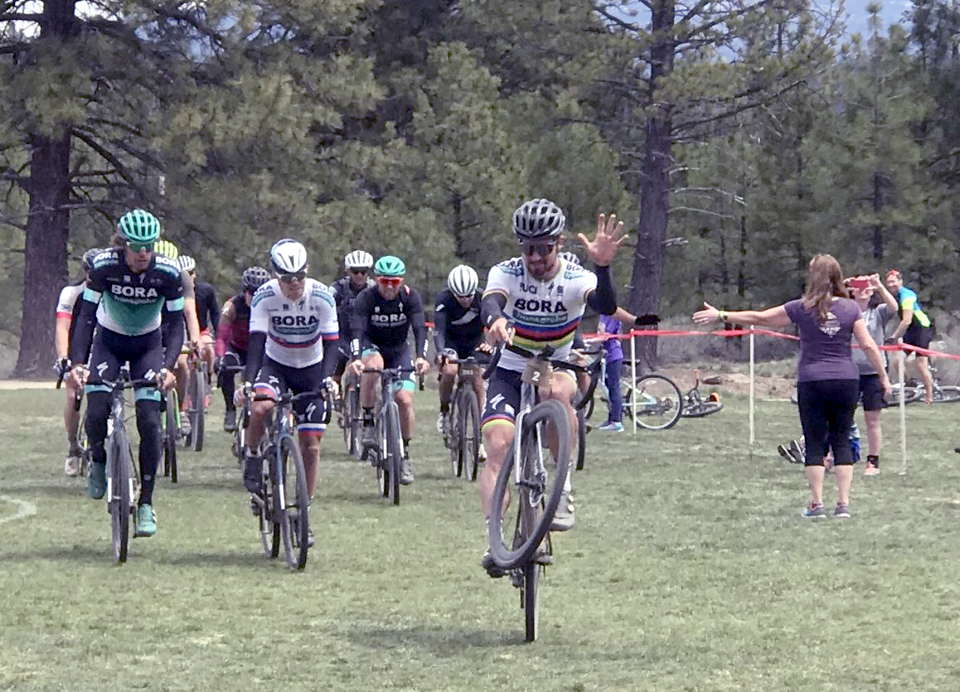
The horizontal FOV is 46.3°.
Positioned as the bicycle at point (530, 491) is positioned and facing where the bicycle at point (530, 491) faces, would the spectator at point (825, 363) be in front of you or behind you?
behind

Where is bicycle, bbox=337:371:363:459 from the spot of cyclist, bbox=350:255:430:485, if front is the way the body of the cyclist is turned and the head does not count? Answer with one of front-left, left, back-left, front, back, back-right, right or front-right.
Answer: back

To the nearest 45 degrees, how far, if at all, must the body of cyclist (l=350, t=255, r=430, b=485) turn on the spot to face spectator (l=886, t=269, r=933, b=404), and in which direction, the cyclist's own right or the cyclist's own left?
approximately 135° to the cyclist's own left

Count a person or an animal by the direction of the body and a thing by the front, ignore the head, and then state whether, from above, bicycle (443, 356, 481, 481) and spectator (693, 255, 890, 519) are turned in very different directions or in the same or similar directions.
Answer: very different directions

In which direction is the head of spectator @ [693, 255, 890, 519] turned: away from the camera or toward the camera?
away from the camera

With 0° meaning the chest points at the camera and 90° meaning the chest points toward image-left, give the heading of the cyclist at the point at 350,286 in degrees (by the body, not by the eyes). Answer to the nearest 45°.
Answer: approximately 0°

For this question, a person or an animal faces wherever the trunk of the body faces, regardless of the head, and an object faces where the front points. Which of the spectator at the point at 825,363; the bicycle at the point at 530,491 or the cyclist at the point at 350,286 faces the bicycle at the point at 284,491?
the cyclist

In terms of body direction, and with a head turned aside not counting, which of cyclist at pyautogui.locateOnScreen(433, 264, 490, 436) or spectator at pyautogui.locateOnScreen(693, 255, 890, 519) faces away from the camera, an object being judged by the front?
the spectator

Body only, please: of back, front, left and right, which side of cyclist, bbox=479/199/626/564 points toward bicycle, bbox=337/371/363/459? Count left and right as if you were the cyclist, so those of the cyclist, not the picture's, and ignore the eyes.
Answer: back

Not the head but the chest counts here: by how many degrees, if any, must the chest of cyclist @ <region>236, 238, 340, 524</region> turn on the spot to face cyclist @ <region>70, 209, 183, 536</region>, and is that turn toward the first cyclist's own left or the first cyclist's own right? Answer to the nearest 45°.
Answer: approximately 90° to the first cyclist's own right
